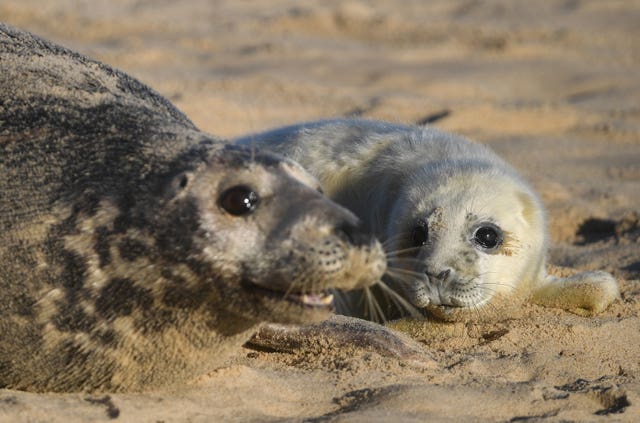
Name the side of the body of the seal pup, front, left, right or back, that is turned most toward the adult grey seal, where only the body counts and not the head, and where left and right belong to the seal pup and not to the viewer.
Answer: right

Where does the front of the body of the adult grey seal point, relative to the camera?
to the viewer's right

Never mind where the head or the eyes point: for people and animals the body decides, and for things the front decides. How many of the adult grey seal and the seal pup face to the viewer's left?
0

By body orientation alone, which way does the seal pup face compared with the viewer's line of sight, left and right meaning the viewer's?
facing the viewer and to the right of the viewer

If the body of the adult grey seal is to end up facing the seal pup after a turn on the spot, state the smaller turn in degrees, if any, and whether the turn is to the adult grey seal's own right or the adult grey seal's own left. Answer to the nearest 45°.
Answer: approximately 45° to the adult grey seal's own left
